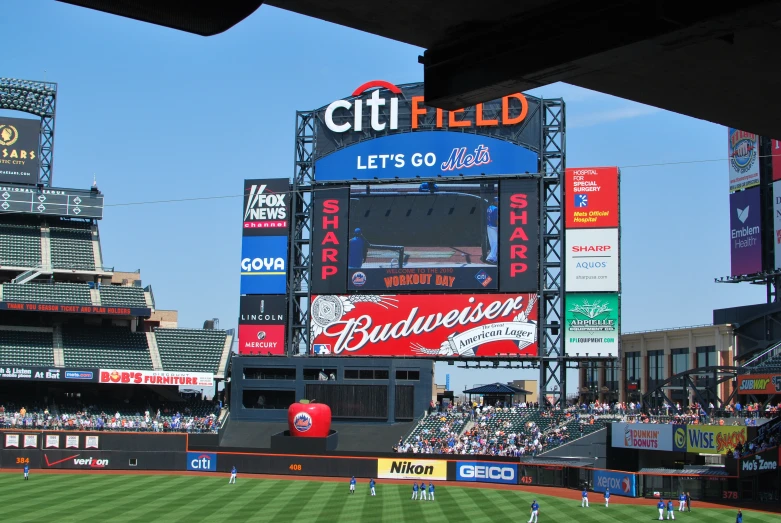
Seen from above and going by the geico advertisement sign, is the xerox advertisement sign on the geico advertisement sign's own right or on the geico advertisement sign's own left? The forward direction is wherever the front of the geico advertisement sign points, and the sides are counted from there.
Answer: on the geico advertisement sign's own left

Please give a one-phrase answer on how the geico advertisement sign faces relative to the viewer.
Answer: facing the viewer
